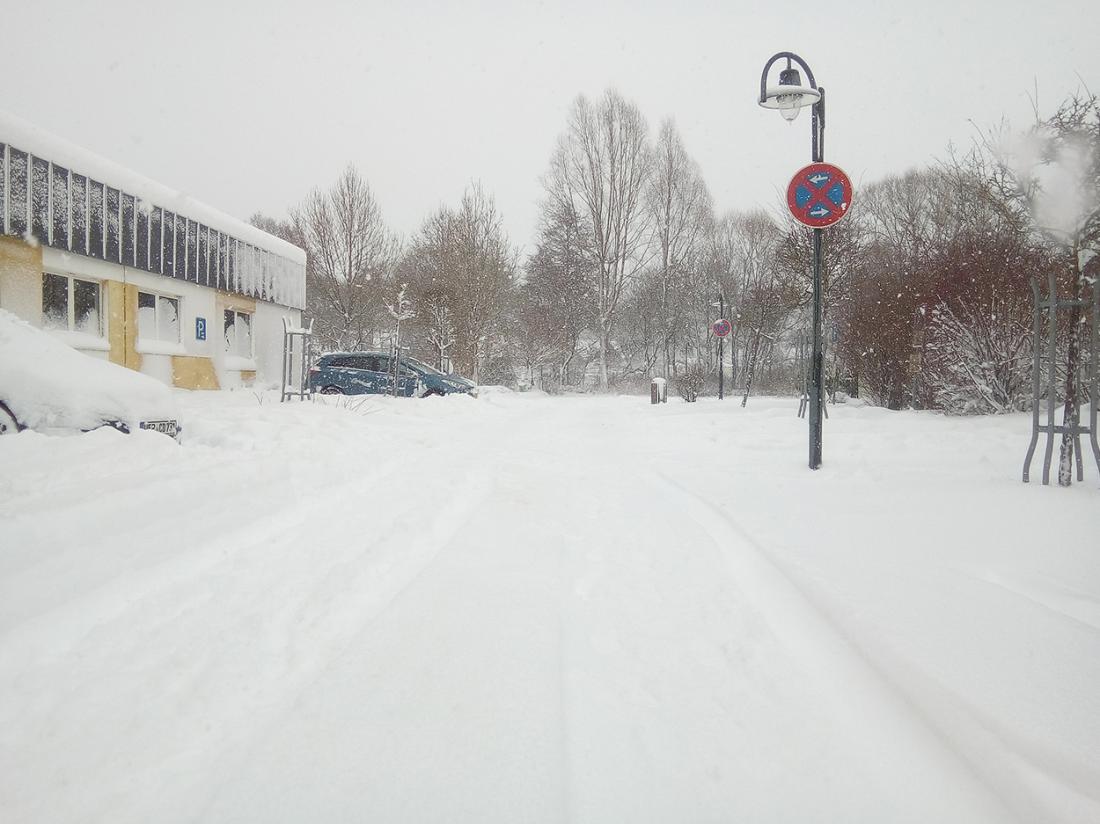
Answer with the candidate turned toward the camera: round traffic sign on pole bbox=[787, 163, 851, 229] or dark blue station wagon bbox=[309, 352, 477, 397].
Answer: the round traffic sign on pole

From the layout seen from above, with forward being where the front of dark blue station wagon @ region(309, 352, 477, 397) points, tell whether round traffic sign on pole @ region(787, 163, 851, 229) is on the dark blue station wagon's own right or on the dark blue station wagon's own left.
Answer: on the dark blue station wagon's own right

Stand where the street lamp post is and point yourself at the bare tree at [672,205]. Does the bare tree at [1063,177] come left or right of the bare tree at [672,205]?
right

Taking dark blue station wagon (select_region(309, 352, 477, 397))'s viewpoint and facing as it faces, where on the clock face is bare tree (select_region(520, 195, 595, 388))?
The bare tree is roughly at 10 o'clock from the dark blue station wagon.

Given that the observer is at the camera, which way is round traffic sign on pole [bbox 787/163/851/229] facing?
facing the viewer

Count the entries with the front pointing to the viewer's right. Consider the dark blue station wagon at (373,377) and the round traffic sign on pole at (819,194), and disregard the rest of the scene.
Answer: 1

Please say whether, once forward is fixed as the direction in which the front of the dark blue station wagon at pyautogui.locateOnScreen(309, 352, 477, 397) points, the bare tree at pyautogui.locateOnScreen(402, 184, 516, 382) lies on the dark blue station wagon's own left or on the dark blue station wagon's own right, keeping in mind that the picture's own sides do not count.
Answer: on the dark blue station wagon's own left

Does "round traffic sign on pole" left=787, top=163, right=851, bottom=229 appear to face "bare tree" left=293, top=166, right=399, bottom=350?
no

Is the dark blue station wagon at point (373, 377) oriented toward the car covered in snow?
no

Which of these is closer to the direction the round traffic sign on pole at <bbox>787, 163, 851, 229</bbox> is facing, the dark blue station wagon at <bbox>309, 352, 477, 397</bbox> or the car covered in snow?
the car covered in snow

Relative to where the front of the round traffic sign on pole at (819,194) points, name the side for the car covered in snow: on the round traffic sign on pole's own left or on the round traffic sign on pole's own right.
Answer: on the round traffic sign on pole's own right

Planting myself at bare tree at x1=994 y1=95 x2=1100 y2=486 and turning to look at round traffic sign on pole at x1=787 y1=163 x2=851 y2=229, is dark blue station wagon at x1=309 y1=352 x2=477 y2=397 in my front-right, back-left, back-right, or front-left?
front-right

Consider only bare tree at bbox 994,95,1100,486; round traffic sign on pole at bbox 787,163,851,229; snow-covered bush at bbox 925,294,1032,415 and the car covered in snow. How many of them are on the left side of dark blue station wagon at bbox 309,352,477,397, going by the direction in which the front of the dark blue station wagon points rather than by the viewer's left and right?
0

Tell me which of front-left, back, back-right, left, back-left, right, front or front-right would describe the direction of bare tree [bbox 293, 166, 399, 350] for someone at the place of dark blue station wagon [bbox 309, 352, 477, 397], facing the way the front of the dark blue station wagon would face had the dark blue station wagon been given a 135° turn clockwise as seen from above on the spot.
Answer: back-right

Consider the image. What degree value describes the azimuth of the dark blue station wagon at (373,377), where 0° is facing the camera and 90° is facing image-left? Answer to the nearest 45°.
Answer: approximately 270°
